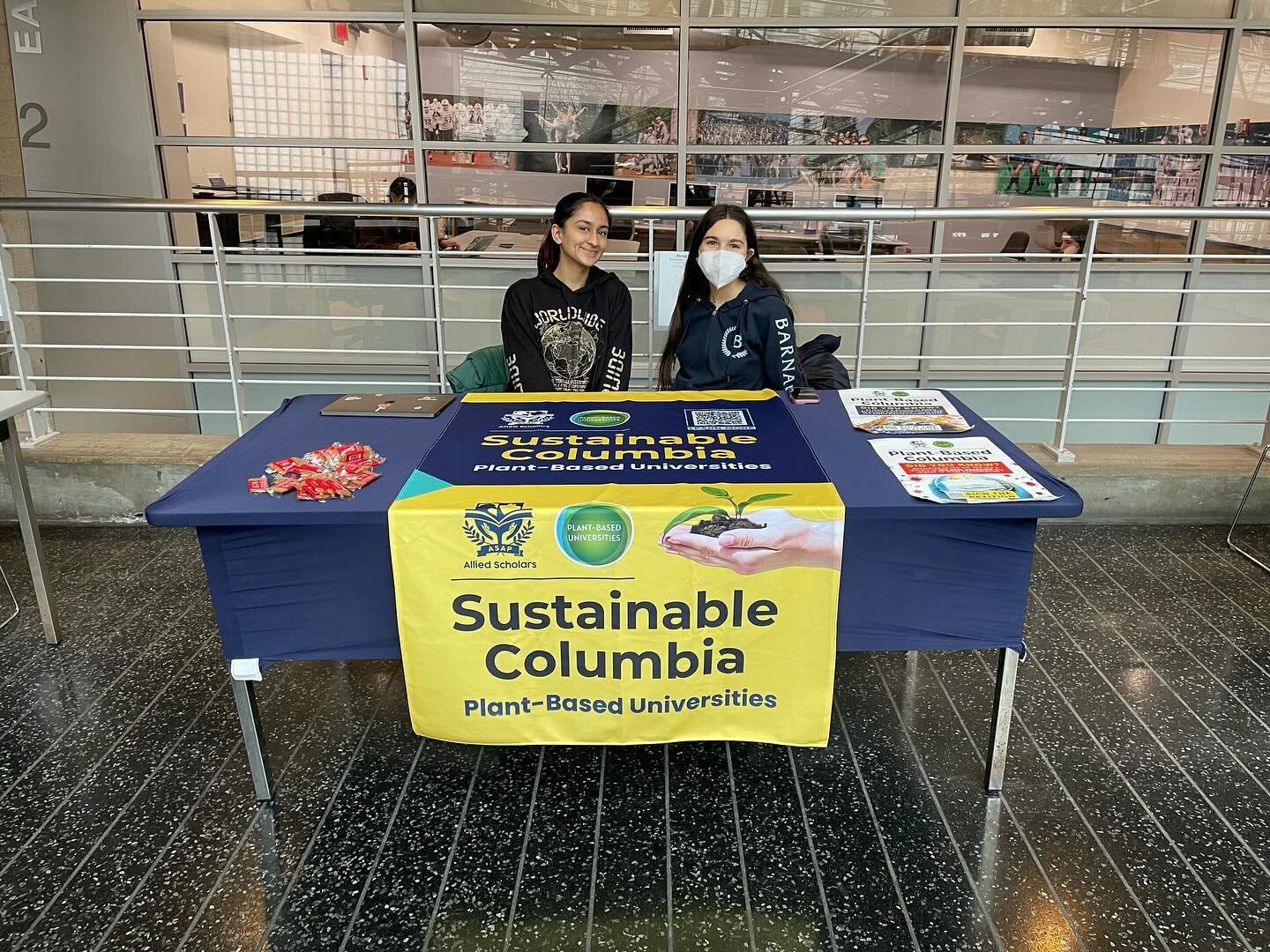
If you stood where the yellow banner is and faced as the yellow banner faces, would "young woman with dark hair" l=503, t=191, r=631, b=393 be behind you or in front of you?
behind

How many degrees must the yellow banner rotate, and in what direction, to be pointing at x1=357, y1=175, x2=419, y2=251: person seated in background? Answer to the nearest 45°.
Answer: approximately 180°

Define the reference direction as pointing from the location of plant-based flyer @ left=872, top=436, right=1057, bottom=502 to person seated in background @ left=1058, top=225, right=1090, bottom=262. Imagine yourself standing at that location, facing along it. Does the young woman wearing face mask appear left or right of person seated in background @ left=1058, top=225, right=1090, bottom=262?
left

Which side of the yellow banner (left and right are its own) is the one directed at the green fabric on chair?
back

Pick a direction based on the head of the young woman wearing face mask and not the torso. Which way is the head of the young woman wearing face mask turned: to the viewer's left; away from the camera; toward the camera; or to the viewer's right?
toward the camera

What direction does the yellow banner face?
toward the camera

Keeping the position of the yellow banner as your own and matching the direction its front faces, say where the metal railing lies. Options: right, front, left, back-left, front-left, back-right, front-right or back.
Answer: back

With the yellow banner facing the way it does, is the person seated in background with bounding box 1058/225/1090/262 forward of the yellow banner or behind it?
behind

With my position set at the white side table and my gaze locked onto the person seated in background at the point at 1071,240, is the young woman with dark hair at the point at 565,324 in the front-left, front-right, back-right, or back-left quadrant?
front-right
